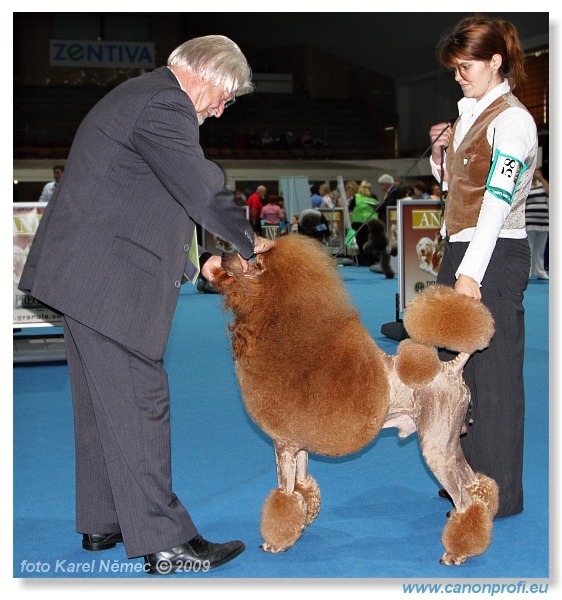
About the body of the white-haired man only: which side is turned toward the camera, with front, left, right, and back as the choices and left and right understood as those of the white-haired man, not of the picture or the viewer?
right

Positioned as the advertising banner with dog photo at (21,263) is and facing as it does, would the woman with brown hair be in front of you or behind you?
in front

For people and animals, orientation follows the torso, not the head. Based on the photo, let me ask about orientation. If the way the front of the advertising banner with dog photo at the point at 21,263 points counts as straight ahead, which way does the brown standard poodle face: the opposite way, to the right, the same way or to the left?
to the right

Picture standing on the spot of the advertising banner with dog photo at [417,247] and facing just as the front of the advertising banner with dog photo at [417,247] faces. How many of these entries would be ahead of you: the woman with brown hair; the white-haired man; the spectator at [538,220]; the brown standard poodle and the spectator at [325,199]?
3

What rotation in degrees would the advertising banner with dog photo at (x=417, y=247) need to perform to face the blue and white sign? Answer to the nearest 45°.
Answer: approximately 135° to its right

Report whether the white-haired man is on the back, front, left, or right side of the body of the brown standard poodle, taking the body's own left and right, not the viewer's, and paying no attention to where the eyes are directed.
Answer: front

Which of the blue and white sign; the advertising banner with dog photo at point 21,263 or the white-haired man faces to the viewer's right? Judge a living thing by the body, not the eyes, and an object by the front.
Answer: the white-haired man

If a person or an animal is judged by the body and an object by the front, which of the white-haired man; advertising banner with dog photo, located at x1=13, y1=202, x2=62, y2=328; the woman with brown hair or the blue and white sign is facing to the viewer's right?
the white-haired man

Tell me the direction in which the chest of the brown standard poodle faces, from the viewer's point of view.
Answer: to the viewer's left

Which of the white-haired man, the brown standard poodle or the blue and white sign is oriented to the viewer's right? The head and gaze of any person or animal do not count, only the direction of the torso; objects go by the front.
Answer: the white-haired man

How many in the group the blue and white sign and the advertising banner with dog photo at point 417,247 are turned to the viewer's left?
0

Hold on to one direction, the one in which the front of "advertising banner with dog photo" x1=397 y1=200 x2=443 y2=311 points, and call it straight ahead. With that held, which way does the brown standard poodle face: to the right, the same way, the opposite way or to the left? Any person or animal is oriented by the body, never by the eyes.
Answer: to the right

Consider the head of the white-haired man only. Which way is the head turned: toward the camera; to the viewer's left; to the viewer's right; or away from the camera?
to the viewer's right

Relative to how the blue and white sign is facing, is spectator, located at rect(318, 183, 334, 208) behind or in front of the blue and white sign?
in front
